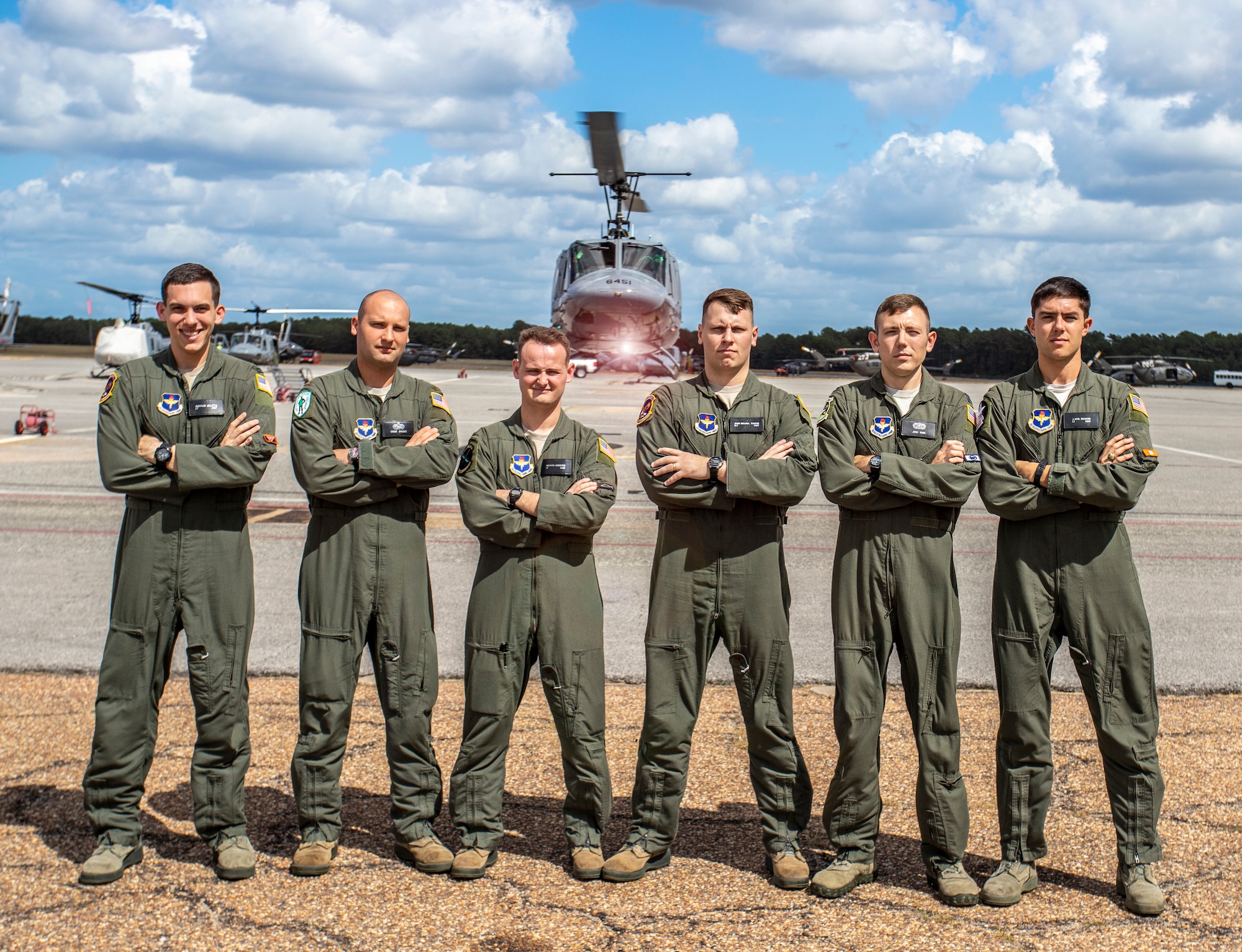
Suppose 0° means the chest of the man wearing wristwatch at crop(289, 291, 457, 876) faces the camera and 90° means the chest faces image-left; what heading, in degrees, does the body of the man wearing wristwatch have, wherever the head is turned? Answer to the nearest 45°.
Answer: approximately 0°

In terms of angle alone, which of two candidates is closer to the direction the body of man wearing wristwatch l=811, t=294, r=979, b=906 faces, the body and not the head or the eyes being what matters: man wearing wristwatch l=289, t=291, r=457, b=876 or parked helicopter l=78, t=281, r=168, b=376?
the man wearing wristwatch

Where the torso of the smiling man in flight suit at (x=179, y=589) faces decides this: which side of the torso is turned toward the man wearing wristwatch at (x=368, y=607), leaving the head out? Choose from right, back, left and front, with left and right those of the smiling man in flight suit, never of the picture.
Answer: left

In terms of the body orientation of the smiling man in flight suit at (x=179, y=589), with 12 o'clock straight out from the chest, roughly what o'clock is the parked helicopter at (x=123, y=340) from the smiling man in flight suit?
The parked helicopter is roughly at 6 o'clock from the smiling man in flight suit.

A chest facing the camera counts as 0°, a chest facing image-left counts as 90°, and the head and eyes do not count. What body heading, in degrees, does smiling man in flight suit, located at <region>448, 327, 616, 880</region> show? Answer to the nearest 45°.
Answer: approximately 0°
